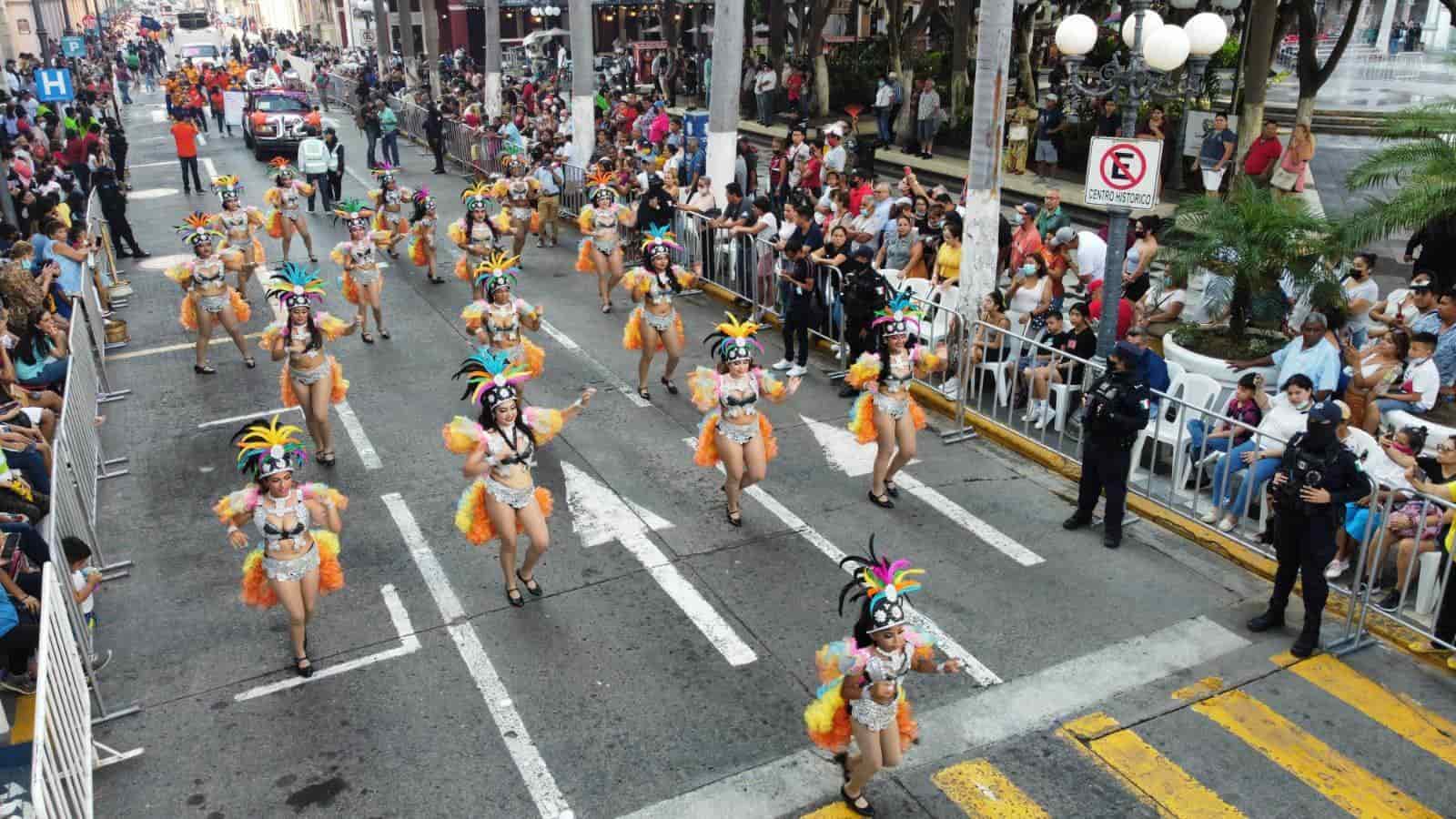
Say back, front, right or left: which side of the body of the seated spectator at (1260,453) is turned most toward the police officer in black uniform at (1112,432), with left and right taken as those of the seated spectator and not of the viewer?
front

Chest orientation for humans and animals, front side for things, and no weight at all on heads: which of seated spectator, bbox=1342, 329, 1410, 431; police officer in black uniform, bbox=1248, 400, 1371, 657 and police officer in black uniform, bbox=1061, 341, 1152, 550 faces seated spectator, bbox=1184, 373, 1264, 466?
seated spectator, bbox=1342, 329, 1410, 431

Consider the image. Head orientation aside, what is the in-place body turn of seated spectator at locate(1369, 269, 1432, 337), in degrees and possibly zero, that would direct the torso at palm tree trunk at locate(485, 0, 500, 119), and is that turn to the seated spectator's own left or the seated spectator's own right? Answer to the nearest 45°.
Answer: approximately 90° to the seated spectator's own right

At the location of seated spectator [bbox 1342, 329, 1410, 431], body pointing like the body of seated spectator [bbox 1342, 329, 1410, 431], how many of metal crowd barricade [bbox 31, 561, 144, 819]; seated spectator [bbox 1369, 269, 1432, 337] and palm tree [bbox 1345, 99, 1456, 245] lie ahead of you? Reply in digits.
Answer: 1

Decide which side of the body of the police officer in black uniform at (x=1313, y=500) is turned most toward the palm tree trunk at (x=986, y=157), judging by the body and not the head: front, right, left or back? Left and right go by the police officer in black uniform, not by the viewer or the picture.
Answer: right

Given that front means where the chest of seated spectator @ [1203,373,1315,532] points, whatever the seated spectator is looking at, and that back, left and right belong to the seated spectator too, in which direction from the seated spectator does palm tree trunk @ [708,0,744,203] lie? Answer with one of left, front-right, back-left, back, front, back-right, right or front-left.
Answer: right

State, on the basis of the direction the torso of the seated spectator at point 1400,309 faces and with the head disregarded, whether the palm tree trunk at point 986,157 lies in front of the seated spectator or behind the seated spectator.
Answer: in front

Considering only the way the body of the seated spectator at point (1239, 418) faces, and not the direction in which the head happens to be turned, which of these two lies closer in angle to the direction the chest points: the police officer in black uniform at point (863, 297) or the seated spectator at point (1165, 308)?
the police officer in black uniform

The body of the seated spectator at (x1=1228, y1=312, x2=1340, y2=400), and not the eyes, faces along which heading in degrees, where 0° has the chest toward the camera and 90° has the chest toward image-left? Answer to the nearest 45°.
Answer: approximately 45°
